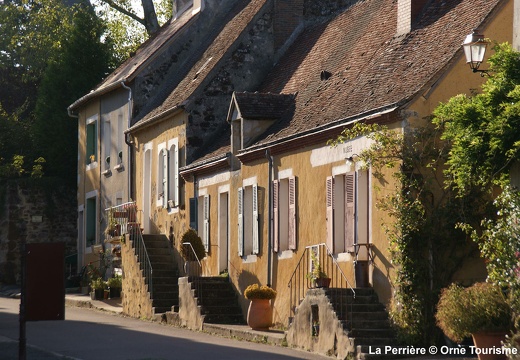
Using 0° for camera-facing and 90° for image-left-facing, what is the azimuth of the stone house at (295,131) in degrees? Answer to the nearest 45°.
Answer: approximately 45°

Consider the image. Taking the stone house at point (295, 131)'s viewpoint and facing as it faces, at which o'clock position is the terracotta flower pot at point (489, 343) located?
The terracotta flower pot is roughly at 10 o'clock from the stone house.

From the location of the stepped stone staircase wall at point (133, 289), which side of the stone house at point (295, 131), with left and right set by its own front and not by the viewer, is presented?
right

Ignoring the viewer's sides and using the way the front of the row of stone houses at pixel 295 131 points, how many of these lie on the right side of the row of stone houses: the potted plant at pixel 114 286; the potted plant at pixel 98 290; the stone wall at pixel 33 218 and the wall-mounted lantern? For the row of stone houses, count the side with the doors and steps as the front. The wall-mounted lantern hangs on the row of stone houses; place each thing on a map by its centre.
3

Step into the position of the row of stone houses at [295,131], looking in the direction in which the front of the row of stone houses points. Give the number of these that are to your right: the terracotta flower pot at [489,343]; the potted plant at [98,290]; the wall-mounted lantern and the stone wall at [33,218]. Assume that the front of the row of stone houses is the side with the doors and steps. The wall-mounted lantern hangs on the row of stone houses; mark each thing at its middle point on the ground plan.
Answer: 2

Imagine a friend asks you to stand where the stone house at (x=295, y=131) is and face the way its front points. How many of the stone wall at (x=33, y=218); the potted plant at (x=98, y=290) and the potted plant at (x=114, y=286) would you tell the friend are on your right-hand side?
3

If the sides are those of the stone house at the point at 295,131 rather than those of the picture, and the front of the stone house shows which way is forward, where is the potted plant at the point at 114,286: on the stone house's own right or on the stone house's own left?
on the stone house's own right

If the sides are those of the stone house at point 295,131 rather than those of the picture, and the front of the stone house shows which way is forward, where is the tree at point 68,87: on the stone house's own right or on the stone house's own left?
on the stone house's own right

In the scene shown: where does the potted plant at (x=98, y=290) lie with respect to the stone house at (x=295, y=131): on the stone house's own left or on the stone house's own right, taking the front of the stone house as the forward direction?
on the stone house's own right

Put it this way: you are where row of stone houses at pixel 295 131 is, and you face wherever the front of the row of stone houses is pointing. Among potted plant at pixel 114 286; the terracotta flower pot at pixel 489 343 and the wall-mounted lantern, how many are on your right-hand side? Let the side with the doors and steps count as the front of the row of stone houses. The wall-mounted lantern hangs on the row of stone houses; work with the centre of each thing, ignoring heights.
1

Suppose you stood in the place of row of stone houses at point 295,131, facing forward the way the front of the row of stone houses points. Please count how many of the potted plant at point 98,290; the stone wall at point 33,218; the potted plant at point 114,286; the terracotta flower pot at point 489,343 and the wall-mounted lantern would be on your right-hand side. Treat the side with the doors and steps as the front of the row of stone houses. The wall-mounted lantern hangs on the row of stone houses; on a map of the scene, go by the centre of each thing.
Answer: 3

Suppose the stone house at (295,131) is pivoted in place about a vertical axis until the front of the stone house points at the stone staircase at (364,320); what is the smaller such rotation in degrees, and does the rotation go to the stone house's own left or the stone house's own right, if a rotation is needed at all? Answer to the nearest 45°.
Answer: approximately 45° to the stone house's own left
